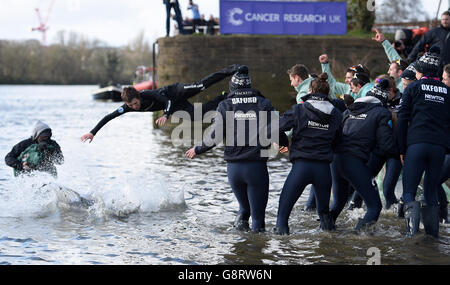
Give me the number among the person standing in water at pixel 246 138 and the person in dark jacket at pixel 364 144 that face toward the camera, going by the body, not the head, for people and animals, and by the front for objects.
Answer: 0

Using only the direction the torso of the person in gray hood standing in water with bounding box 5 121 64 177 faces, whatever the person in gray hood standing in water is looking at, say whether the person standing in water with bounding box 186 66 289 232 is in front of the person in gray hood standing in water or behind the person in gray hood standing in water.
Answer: in front

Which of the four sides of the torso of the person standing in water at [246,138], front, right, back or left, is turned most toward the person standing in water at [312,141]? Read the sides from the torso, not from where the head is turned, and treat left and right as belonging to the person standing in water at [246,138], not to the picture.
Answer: right

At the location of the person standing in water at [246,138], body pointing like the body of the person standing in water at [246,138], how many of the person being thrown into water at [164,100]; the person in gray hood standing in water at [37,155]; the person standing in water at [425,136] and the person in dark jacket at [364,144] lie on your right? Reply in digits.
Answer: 2

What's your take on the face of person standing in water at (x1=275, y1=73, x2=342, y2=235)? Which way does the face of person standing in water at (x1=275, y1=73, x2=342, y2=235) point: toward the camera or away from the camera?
away from the camera

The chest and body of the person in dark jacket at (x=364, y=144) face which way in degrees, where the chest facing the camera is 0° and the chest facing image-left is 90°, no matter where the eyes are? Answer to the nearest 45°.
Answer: approximately 225°

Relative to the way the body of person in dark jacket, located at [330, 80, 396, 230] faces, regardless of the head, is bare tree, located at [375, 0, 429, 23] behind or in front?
in front

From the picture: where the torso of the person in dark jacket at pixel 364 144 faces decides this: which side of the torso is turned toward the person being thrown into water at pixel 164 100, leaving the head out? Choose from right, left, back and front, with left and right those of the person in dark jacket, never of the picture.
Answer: left

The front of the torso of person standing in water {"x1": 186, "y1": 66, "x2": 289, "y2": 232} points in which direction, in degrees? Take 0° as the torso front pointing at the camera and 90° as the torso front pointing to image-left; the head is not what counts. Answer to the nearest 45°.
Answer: approximately 180°

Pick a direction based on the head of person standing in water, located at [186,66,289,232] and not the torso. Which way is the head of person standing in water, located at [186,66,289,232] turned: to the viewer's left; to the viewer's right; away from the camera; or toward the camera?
away from the camera
